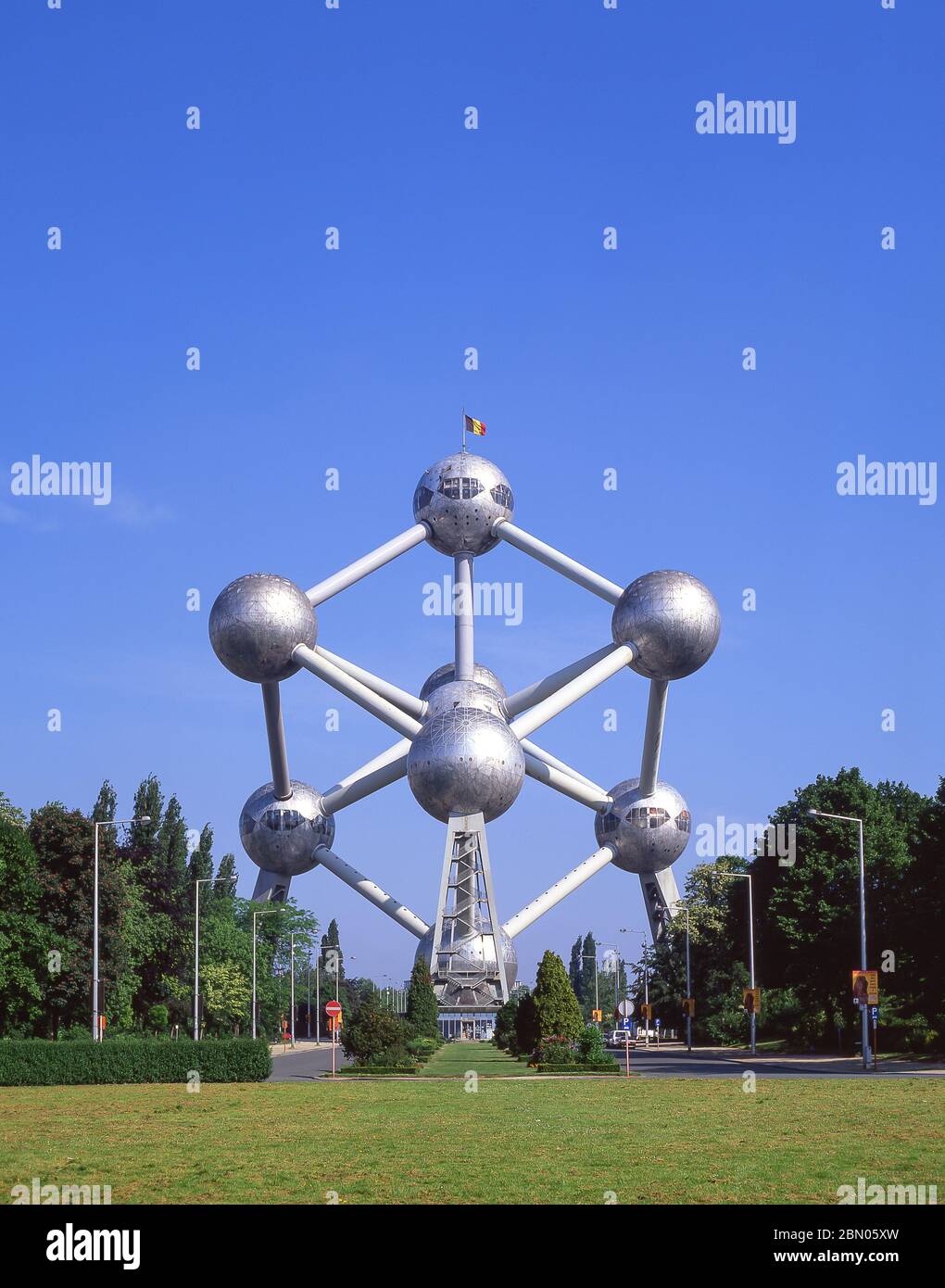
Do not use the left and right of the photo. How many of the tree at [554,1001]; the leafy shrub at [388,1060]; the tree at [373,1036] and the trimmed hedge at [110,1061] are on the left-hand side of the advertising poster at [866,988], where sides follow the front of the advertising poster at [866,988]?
0

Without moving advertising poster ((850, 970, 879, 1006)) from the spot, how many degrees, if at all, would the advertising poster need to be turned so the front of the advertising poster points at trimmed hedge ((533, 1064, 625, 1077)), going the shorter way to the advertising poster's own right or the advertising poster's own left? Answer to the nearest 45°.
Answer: approximately 45° to the advertising poster's own right

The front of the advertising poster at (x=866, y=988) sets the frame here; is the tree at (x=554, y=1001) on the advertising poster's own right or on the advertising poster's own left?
on the advertising poster's own right

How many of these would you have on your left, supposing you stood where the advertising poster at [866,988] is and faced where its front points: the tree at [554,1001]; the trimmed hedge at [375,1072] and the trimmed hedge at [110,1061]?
0

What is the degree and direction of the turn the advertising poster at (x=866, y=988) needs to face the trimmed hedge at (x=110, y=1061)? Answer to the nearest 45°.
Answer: approximately 45° to its right

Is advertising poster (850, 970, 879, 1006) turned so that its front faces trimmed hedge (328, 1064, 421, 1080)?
no

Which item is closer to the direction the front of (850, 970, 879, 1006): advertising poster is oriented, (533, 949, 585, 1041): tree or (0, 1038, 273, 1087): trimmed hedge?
the trimmed hedge

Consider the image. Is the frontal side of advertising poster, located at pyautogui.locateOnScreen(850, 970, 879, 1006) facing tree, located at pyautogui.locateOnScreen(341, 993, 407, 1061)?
no

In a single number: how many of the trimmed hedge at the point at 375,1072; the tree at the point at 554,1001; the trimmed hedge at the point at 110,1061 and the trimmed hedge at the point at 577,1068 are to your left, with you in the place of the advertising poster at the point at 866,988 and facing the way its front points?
0

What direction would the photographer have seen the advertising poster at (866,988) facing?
facing the viewer

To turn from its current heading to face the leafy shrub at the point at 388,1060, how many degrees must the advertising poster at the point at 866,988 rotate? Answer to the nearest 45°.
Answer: approximately 90° to its right
